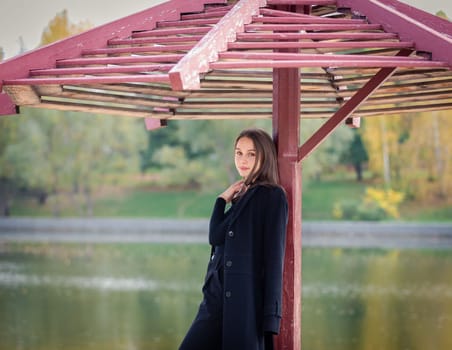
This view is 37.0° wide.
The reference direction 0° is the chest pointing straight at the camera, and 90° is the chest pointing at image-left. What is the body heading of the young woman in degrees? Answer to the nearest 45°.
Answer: approximately 45°

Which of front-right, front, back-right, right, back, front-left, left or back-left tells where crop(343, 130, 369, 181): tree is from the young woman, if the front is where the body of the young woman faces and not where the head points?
back-right
